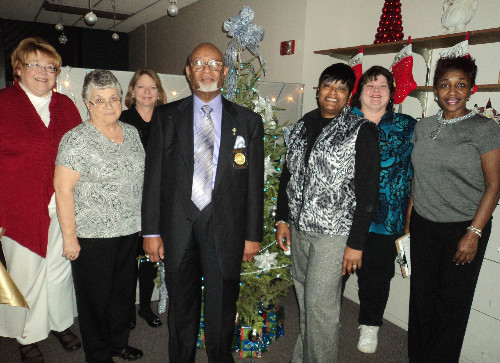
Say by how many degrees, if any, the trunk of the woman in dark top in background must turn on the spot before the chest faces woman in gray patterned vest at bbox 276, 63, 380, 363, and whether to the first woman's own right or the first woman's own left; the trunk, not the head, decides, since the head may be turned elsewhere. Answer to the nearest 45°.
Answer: approximately 45° to the first woman's own left

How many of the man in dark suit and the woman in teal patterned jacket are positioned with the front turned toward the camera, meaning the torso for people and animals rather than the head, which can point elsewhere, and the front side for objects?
2

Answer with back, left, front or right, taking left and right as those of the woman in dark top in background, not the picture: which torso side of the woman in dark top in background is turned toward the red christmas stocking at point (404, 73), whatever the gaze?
left

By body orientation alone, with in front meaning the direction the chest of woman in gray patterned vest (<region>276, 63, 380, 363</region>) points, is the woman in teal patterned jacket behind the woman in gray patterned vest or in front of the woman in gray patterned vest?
behind
